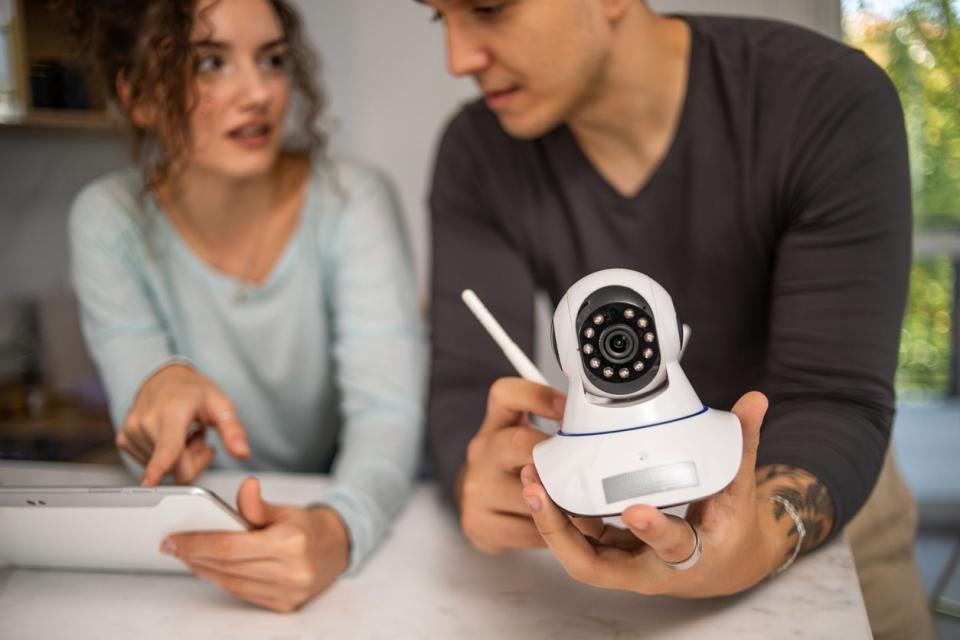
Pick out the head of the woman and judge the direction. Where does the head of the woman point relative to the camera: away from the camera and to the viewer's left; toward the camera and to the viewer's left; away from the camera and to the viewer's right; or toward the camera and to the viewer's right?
toward the camera and to the viewer's right

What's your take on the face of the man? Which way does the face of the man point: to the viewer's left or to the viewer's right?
to the viewer's left

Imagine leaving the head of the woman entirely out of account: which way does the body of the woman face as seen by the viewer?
toward the camera

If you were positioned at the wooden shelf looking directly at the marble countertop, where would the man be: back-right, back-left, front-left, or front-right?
front-left

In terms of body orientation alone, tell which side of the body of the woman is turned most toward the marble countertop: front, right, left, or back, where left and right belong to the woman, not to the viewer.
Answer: front
